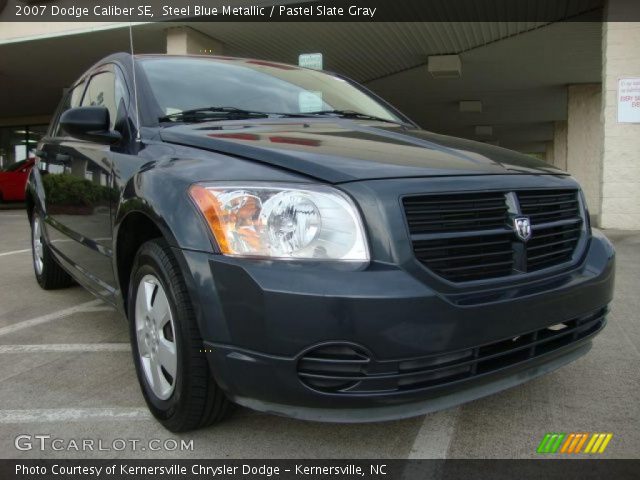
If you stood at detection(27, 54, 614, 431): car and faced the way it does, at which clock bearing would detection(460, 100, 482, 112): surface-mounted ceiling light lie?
The surface-mounted ceiling light is roughly at 8 o'clock from the car.

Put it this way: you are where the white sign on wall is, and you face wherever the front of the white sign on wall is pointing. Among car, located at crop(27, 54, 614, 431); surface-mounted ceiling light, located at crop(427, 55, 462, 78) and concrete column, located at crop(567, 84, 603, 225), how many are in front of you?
1

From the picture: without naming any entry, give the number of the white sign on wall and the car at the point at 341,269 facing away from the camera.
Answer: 0

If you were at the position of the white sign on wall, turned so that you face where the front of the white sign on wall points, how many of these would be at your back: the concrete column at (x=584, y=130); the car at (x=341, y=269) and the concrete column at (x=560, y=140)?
2

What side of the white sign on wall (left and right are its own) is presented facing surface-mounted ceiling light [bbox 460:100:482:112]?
back

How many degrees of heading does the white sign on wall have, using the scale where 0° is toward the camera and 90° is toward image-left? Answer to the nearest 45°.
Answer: approximately 0°

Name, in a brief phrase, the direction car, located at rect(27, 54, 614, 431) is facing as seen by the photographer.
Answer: facing the viewer and to the right of the viewer

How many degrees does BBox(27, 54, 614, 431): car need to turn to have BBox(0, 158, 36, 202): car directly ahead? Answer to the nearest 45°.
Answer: approximately 180°

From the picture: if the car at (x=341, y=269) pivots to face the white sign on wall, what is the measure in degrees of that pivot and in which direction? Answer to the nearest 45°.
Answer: approximately 90° to its left

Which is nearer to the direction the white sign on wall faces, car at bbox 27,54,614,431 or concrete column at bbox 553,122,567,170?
the car

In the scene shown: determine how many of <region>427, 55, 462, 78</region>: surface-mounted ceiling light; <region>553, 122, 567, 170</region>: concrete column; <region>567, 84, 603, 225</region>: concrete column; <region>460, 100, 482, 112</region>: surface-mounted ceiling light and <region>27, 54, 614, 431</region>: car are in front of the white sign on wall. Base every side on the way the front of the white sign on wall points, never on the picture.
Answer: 1

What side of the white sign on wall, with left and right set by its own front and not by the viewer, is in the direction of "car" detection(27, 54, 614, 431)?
front

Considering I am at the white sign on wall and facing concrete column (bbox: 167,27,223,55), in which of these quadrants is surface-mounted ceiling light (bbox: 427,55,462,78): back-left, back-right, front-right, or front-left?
front-right
